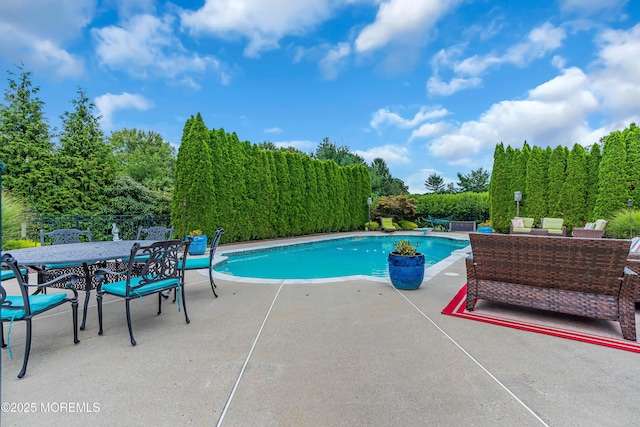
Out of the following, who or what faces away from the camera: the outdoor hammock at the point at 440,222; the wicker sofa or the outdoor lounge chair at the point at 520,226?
the wicker sofa

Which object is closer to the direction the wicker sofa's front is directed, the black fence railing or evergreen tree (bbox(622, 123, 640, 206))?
the evergreen tree

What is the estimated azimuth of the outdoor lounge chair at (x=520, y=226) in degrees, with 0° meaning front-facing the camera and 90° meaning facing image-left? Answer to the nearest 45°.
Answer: approximately 0°

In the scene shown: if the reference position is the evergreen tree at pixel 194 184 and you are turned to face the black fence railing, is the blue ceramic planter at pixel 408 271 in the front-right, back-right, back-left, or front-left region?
back-left

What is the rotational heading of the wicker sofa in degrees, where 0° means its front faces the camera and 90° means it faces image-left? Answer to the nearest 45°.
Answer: approximately 180°

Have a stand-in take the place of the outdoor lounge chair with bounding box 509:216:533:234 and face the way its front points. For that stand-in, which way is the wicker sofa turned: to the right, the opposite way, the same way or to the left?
the opposite way

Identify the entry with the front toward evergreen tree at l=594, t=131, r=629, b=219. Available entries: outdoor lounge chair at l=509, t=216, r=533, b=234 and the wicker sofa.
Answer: the wicker sofa

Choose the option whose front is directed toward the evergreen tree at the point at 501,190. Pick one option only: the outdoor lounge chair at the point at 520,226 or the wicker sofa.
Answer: the wicker sofa
